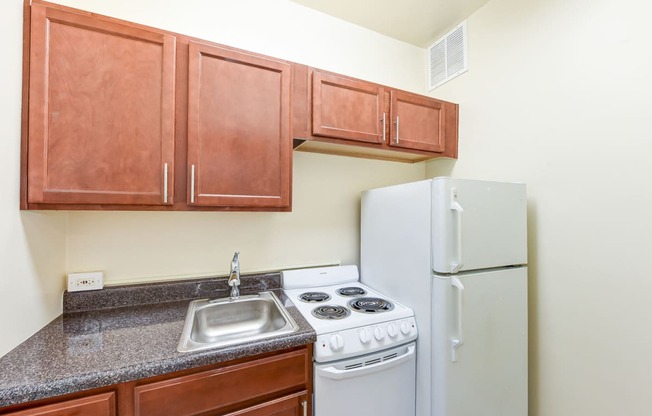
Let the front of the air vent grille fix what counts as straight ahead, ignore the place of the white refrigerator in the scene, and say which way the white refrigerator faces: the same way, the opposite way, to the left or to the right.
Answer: to the left

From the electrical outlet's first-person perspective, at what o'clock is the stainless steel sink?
The stainless steel sink is roughly at 10 o'clock from the electrical outlet.

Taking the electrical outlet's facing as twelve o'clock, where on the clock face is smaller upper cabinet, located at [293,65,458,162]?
The smaller upper cabinet is roughly at 10 o'clock from the electrical outlet.

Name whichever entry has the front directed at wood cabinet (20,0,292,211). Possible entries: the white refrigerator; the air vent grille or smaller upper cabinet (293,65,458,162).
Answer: the air vent grille

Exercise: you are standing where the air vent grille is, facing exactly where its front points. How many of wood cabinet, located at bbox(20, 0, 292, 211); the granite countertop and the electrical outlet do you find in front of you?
3

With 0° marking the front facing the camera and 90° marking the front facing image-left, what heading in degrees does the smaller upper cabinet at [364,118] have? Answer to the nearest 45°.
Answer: approximately 315°

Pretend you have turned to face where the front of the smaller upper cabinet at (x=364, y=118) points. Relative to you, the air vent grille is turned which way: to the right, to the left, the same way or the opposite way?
to the right

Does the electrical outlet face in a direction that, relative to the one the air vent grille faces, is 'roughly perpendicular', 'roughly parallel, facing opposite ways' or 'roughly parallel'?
roughly perpendicular

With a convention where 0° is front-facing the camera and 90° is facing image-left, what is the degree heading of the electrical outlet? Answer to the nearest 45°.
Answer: approximately 0°

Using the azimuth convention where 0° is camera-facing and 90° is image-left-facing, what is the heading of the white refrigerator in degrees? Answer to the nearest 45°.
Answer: approximately 315°
